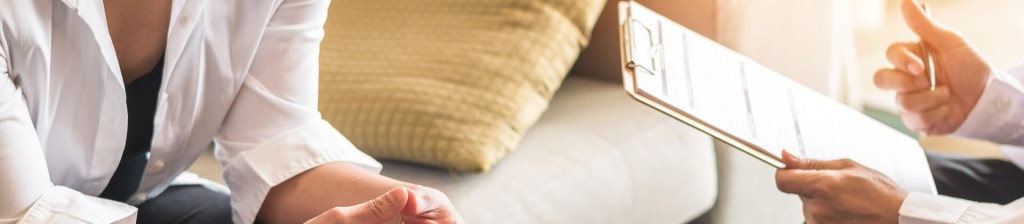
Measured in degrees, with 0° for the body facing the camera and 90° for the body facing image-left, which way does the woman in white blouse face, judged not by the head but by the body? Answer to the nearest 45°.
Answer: approximately 0°
